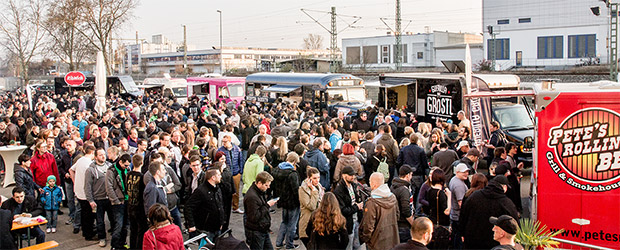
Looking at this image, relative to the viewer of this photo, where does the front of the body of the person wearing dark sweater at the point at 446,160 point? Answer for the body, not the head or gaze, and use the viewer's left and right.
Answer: facing away from the viewer

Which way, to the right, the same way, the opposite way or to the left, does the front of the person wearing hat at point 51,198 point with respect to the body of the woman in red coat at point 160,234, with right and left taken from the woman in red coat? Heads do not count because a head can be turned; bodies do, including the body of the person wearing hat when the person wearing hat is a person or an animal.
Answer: the opposite way

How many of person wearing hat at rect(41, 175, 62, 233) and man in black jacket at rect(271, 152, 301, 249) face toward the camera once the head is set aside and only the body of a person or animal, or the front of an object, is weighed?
1

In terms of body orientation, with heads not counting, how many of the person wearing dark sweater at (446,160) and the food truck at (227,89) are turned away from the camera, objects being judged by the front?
1

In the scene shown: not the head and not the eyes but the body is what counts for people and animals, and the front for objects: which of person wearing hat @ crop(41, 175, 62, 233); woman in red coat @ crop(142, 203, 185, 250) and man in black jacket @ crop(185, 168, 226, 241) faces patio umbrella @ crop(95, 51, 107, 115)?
the woman in red coat

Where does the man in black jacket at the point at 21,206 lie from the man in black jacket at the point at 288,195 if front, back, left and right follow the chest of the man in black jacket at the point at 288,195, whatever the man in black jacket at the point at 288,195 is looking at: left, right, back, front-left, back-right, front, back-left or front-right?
back-left
